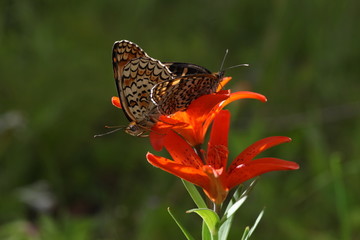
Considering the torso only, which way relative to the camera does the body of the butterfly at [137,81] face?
to the viewer's left
